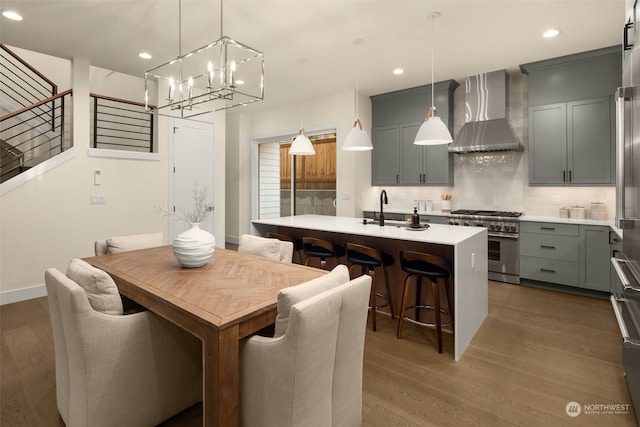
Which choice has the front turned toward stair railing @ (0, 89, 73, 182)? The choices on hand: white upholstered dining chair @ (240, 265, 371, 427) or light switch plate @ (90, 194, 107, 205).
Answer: the white upholstered dining chair

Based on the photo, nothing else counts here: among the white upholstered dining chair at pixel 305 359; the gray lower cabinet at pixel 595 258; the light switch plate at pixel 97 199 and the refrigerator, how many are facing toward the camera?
2

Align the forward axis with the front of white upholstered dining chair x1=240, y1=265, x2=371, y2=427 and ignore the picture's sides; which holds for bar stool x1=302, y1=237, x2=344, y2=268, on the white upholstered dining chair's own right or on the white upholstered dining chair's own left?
on the white upholstered dining chair's own right

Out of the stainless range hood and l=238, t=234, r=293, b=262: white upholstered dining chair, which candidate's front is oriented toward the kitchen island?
the stainless range hood

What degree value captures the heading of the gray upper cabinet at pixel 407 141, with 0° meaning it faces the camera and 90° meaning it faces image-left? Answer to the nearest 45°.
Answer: approximately 45°

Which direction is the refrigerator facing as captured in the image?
to the viewer's left

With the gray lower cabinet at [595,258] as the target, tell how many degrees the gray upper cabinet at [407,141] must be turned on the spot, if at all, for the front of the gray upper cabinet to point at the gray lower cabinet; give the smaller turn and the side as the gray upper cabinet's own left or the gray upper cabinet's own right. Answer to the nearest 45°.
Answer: approximately 90° to the gray upper cabinet's own left
